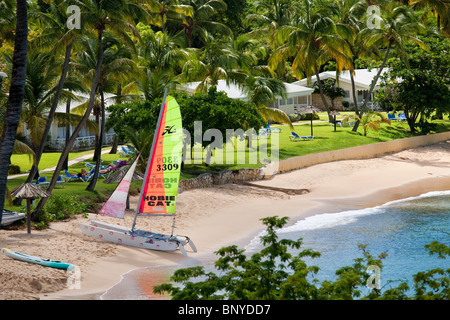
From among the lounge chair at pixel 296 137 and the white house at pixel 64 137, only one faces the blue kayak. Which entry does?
the white house

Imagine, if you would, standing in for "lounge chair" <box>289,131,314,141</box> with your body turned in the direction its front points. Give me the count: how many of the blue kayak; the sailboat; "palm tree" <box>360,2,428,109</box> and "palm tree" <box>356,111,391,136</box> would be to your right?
2

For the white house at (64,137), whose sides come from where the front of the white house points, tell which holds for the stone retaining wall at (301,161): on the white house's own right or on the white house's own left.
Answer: on the white house's own left

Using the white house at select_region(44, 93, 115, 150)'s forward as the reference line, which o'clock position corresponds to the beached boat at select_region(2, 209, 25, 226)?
The beached boat is roughly at 12 o'clock from the white house.

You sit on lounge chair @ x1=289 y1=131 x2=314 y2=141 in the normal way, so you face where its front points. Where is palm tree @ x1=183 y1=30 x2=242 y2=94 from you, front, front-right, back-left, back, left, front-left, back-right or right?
back-left

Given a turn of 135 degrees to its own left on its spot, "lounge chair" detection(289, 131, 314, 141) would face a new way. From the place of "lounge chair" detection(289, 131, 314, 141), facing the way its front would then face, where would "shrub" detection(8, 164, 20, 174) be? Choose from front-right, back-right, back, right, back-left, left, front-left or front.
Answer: left
